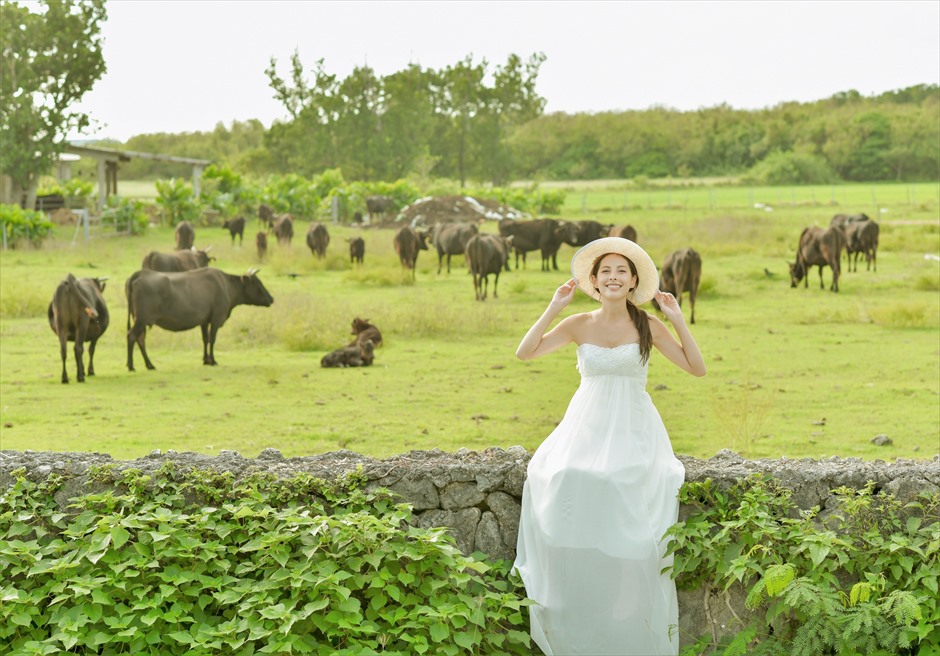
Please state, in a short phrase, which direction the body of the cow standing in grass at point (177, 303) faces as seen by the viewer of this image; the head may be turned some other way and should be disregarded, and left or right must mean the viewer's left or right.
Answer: facing to the right of the viewer

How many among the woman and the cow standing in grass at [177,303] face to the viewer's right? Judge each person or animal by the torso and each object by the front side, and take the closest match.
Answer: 1

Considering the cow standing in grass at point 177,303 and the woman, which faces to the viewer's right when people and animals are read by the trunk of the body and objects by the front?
the cow standing in grass

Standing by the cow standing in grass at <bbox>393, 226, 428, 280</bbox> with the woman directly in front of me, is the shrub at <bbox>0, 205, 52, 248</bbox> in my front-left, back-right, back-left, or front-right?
back-right

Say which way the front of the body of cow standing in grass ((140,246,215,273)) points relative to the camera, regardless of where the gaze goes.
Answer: to the viewer's right

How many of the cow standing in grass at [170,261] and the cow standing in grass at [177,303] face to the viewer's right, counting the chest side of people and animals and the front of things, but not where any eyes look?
2

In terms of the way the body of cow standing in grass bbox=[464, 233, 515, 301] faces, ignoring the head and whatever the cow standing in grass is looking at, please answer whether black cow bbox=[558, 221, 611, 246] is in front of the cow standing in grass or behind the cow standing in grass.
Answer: in front

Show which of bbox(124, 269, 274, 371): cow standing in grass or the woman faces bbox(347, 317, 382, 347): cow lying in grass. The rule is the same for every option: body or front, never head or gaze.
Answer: the cow standing in grass

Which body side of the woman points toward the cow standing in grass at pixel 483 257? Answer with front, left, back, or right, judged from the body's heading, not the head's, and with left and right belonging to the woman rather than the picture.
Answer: back

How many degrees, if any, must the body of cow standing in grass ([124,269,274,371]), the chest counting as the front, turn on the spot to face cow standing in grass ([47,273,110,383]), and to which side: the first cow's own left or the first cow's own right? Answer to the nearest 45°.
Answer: approximately 135° to the first cow's own right

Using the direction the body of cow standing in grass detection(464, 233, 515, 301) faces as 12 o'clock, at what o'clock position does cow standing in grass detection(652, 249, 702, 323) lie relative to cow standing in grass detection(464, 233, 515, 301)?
cow standing in grass detection(652, 249, 702, 323) is roughly at 3 o'clock from cow standing in grass detection(464, 233, 515, 301).

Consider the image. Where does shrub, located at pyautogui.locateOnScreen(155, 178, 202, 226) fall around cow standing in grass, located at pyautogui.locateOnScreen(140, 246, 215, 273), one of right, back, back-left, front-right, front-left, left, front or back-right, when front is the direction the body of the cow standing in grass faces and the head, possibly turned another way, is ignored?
left
